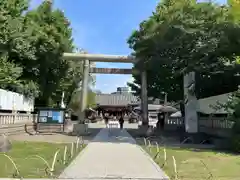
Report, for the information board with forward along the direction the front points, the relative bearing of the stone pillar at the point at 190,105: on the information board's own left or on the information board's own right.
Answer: on the information board's own left

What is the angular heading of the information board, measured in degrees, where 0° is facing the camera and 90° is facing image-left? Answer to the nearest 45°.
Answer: approximately 0°

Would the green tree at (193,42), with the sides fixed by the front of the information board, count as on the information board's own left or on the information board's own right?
on the information board's own left

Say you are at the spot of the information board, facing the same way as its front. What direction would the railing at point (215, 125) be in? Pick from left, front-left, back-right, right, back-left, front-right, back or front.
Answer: front-left
